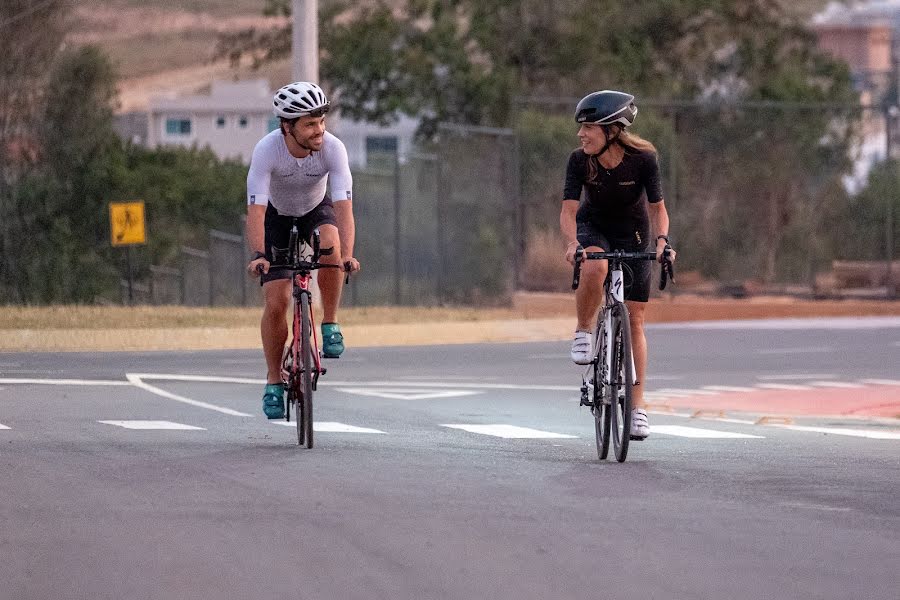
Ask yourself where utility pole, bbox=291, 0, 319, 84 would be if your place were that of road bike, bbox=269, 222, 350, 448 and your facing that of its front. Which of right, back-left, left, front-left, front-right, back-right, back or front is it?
back

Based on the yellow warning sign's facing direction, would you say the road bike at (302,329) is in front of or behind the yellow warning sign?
in front

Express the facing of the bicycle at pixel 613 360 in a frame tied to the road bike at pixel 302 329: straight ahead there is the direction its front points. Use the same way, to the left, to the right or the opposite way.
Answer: the same way

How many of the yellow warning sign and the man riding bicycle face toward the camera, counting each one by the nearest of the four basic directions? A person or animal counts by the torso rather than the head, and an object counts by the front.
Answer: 2

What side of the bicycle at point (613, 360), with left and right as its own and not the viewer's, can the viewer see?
front

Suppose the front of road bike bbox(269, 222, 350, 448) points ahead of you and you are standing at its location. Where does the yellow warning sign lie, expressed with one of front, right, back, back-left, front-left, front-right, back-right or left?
back

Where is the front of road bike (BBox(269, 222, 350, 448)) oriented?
toward the camera

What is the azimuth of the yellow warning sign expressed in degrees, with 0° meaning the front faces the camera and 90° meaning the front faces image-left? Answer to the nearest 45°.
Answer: approximately 0°

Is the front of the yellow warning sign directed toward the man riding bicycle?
yes

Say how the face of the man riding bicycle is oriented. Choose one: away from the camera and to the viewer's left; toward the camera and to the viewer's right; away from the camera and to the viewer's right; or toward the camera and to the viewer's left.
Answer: toward the camera and to the viewer's right

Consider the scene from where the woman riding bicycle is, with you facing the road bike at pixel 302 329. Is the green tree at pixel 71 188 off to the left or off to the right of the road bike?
right

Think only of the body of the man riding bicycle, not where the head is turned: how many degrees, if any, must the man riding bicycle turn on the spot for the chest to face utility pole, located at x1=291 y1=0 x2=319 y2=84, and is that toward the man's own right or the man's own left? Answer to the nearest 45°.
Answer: approximately 180°
